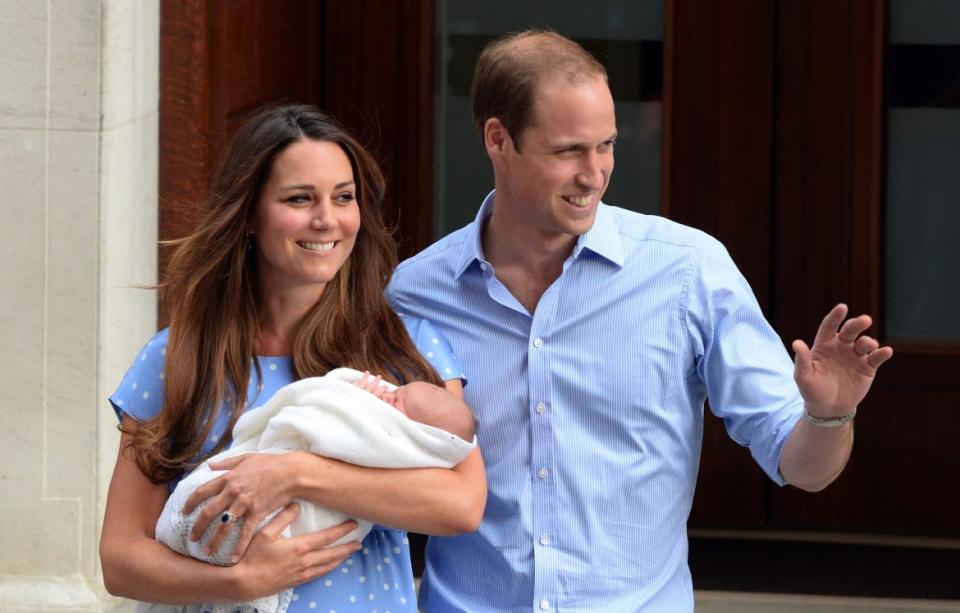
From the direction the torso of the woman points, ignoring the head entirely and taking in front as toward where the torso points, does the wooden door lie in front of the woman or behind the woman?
behind

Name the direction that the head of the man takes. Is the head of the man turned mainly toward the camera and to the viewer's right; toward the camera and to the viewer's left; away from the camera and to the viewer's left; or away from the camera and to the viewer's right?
toward the camera and to the viewer's right

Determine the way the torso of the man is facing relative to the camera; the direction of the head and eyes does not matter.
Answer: toward the camera

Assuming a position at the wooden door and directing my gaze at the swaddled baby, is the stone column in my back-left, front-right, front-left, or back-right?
front-right

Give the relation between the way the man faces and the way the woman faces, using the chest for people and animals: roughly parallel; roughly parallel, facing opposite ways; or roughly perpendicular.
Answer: roughly parallel

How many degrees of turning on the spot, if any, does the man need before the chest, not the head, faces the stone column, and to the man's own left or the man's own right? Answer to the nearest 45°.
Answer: approximately 135° to the man's own right

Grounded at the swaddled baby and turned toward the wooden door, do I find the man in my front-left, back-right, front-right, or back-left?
front-right

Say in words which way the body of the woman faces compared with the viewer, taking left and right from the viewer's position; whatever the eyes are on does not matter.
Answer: facing the viewer

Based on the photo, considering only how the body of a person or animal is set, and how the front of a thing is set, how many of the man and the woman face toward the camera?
2
